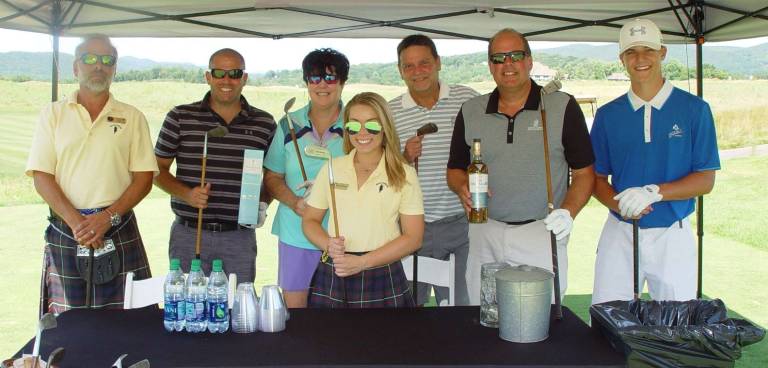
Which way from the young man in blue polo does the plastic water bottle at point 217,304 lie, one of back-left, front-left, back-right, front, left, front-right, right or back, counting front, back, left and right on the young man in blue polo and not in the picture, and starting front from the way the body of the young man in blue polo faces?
front-right

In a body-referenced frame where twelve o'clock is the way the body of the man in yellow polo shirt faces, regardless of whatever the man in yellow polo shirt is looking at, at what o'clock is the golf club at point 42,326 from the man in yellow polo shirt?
The golf club is roughly at 12 o'clock from the man in yellow polo shirt.

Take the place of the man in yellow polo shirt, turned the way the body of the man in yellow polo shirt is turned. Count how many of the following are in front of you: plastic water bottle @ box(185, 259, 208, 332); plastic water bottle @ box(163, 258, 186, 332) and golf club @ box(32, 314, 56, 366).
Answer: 3

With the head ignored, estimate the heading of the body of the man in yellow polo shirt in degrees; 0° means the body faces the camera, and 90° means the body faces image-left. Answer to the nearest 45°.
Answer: approximately 0°

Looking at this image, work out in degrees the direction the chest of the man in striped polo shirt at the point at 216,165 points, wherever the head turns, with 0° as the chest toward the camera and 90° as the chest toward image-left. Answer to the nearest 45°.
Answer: approximately 0°
